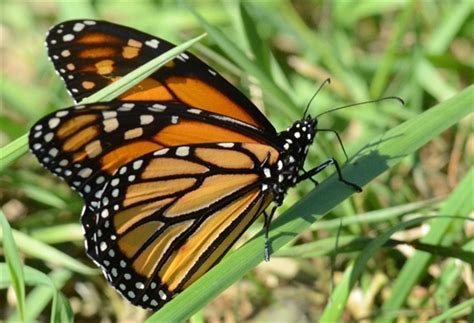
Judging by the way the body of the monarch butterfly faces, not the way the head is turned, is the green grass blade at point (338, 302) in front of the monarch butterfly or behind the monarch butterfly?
in front

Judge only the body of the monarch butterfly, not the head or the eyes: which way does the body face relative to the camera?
to the viewer's right
